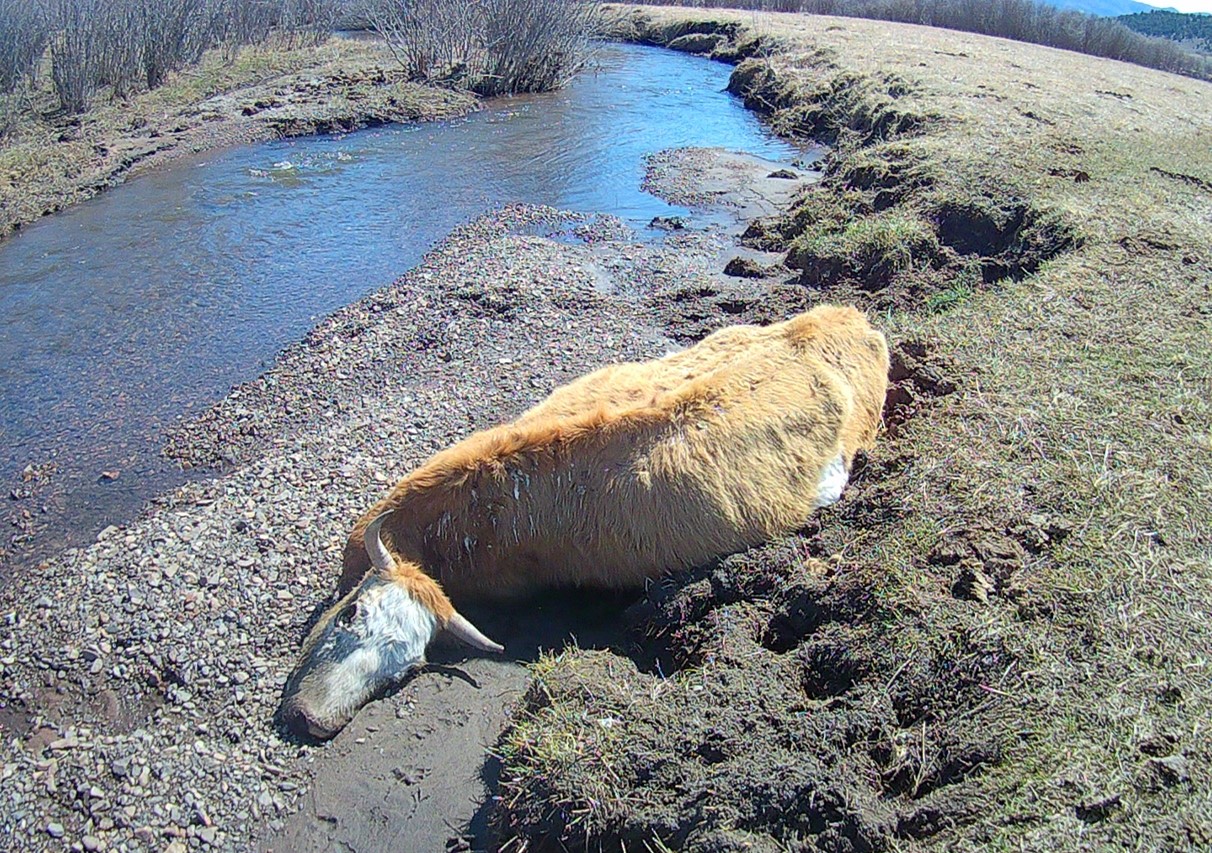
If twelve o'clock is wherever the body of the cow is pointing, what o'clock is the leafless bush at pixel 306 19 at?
The leafless bush is roughly at 4 o'clock from the cow.

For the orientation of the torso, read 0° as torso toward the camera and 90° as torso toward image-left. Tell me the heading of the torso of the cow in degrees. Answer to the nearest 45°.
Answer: approximately 45°

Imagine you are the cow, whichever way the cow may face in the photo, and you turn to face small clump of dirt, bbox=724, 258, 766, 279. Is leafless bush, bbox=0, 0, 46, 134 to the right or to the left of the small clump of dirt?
left

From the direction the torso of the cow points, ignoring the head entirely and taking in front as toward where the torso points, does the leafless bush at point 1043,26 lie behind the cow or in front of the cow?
behind

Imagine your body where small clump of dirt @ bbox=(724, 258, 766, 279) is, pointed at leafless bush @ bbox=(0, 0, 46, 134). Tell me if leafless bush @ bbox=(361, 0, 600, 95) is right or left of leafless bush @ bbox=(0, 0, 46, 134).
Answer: right

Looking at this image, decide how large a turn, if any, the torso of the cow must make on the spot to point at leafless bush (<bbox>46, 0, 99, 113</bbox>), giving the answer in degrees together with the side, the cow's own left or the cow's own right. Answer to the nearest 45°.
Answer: approximately 90° to the cow's own right

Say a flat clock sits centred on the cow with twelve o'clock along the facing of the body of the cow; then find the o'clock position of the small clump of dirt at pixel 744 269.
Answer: The small clump of dirt is roughly at 5 o'clock from the cow.

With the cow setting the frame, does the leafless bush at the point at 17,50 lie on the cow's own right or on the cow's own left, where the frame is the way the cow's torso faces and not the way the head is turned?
on the cow's own right

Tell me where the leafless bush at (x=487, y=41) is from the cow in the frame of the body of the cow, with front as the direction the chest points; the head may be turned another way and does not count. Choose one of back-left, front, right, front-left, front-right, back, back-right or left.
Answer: back-right
